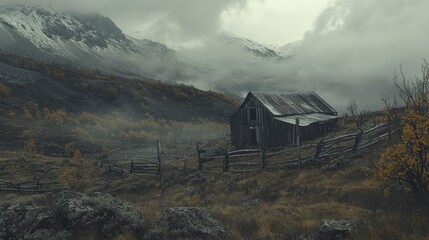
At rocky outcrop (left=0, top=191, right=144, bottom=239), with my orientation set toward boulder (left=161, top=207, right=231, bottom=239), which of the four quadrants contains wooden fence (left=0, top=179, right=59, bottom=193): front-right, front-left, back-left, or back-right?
back-left

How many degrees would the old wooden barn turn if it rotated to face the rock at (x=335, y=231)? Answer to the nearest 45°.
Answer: approximately 45° to its left

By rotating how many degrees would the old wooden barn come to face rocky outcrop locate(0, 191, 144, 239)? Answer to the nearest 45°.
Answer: approximately 45° to its left

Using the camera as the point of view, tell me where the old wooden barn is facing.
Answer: facing the viewer and to the left of the viewer

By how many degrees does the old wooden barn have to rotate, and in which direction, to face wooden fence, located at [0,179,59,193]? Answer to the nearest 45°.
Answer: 0° — it already faces it

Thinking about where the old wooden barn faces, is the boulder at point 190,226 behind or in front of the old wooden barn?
in front

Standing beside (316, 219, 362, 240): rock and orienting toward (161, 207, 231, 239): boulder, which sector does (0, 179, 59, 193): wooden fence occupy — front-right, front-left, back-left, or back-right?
front-right
